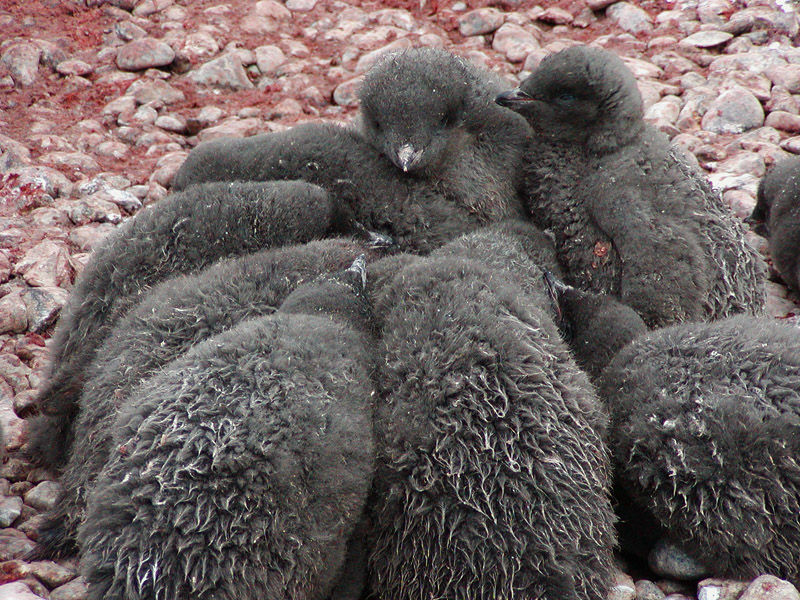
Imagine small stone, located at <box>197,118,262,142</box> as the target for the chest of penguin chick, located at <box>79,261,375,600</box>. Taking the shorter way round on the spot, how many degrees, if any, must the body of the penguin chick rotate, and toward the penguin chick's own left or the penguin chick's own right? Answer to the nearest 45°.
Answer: approximately 45° to the penguin chick's own left

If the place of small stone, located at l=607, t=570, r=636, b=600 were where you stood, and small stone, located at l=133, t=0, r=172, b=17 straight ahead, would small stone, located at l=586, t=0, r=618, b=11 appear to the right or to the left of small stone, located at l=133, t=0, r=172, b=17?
right

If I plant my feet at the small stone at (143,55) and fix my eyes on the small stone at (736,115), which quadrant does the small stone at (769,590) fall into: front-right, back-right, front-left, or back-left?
front-right

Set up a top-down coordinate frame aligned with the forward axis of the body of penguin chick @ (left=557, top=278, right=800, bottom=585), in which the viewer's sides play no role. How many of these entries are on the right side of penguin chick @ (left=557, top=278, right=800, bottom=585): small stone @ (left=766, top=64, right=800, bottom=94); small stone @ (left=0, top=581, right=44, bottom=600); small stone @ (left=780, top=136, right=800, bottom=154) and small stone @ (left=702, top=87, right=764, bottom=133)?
3

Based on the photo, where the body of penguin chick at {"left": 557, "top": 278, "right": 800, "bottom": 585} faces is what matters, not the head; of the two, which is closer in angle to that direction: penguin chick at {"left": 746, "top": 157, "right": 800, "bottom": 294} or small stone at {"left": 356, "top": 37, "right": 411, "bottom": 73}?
the small stone

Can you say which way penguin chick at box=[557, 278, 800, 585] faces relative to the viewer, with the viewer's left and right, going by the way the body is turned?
facing to the left of the viewer

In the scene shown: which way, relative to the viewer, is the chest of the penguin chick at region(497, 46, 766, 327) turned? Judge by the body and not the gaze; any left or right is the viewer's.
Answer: facing to the left of the viewer

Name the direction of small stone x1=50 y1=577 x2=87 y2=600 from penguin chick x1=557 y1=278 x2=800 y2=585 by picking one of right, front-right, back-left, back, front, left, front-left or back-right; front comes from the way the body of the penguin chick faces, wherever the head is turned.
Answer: front-left
